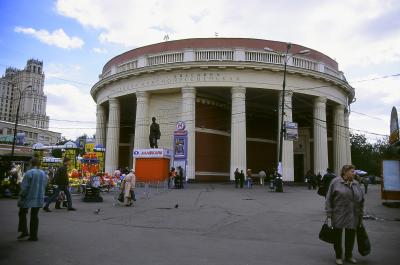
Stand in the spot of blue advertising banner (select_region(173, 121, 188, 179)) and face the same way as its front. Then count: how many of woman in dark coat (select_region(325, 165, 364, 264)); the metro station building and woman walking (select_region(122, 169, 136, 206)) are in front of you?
2

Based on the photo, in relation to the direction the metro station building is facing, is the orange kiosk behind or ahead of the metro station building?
ahead

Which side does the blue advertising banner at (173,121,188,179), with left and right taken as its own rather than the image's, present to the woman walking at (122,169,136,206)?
front

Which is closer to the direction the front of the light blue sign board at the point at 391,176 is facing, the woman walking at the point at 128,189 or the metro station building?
the woman walking

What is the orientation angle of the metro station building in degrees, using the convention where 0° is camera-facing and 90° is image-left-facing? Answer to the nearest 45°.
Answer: approximately 0°

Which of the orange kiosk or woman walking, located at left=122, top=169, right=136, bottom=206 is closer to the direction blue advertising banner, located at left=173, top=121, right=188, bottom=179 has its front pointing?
the woman walking

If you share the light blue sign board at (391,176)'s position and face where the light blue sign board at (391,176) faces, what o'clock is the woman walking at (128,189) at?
The woman walking is roughly at 2 o'clock from the light blue sign board.

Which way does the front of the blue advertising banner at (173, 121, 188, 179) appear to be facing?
toward the camera

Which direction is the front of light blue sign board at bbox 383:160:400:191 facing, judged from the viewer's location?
facing the viewer

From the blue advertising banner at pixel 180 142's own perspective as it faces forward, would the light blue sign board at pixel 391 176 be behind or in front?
in front

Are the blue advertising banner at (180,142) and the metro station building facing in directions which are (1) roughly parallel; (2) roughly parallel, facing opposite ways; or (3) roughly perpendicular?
roughly parallel

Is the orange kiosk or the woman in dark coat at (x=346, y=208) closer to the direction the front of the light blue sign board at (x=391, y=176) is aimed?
the woman in dark coat

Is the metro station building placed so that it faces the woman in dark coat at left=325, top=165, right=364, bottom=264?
yes
